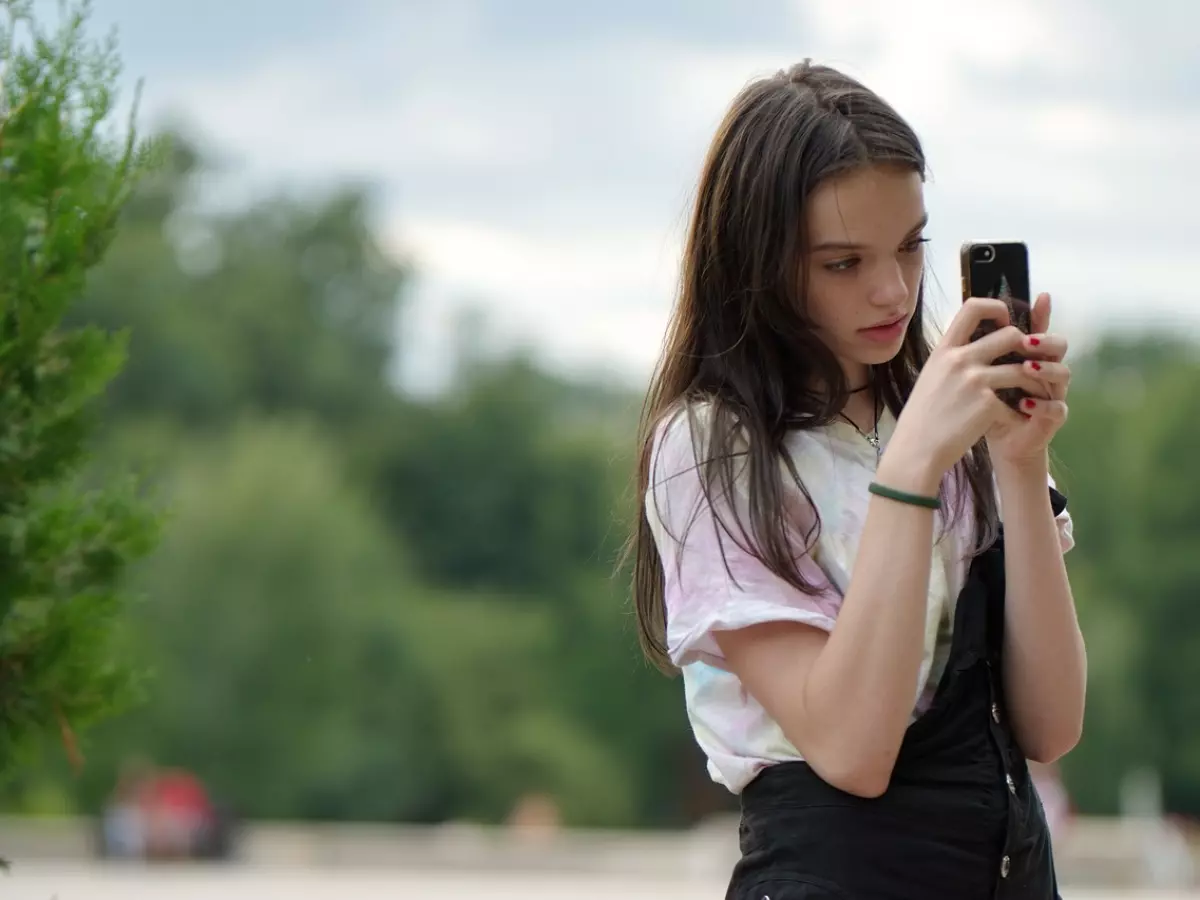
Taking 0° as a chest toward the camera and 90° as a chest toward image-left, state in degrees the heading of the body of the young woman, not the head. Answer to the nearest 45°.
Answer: approximately 315°

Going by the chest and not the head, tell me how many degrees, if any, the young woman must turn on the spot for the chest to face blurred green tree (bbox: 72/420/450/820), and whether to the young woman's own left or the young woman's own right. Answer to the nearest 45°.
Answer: approximately 135° to the young woman's own left

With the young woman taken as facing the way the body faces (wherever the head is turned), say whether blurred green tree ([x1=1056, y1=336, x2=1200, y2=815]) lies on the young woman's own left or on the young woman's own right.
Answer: on the young woman's own left

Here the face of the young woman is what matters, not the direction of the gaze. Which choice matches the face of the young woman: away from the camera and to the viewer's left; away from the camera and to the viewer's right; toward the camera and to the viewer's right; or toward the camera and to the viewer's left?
toward the camera and to the viewer's right

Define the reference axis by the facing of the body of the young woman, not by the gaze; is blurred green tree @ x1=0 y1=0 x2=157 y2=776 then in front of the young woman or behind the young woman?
behind
